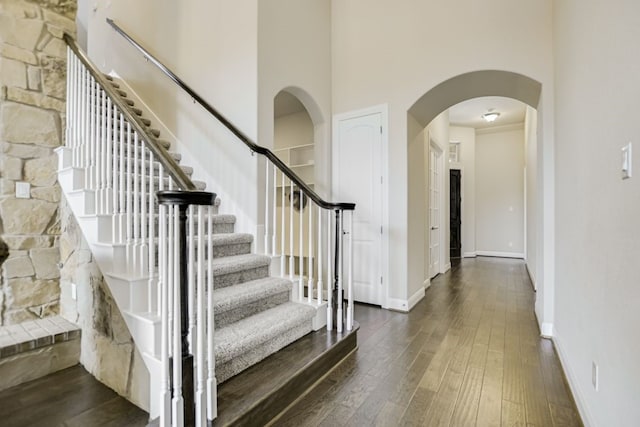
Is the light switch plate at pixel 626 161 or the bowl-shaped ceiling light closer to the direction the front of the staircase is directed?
the light switch plate

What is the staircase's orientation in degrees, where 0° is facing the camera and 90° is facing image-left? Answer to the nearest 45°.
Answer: approximately 315°

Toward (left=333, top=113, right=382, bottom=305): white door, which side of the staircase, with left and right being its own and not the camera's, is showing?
left

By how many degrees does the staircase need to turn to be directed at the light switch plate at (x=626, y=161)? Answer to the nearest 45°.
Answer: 0° — it already faces it

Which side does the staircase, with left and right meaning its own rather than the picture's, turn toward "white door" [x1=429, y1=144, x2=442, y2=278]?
left

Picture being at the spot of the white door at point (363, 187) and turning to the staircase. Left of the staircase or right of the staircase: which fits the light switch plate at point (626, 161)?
left
